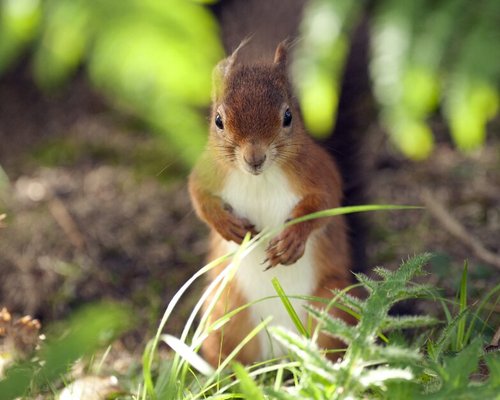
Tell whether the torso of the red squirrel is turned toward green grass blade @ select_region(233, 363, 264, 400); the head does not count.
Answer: yes

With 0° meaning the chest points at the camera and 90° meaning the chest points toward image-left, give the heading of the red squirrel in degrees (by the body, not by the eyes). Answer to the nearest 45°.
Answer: approximately 0°
